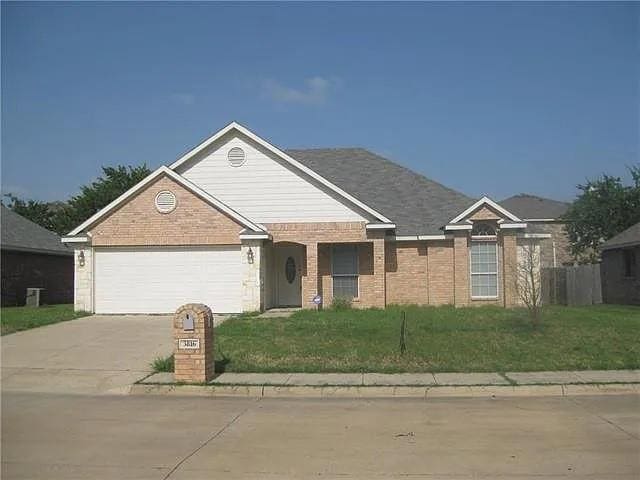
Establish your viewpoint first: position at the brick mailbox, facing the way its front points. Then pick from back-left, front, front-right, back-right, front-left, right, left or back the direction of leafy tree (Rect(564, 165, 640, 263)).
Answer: back-left

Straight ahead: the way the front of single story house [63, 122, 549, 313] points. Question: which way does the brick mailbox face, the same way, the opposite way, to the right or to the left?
the same way

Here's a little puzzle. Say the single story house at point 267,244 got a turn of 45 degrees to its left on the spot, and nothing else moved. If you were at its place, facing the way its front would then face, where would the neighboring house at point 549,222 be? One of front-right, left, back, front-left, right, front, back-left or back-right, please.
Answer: left

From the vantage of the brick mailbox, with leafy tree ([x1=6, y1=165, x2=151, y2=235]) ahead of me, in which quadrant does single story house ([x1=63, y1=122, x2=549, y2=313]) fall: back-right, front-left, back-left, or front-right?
front-right

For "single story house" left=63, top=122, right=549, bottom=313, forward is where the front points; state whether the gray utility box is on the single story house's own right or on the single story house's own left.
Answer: on the single story house's own right

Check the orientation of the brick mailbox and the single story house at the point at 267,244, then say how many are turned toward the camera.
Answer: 2

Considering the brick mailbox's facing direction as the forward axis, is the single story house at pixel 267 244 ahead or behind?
behind

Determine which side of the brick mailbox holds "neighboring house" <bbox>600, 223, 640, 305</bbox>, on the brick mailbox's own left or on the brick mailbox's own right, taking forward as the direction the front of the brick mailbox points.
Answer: on the brick mailbox's own left

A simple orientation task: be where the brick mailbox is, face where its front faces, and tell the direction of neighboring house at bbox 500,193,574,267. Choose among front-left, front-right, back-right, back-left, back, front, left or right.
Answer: back-left

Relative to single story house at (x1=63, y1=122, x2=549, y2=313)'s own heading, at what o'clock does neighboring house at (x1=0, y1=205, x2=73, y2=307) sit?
The neighboring house is roughly at 4 o'clock from the single story house.

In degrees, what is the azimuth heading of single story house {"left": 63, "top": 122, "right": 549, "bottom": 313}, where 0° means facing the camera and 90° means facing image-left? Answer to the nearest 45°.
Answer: approximately 0°

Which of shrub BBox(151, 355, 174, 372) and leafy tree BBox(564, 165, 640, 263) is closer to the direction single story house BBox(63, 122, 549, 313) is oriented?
the shrub

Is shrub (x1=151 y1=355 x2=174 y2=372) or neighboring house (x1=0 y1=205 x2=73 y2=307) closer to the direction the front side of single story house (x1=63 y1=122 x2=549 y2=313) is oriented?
the shrub

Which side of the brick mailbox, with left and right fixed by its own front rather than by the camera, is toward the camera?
front
